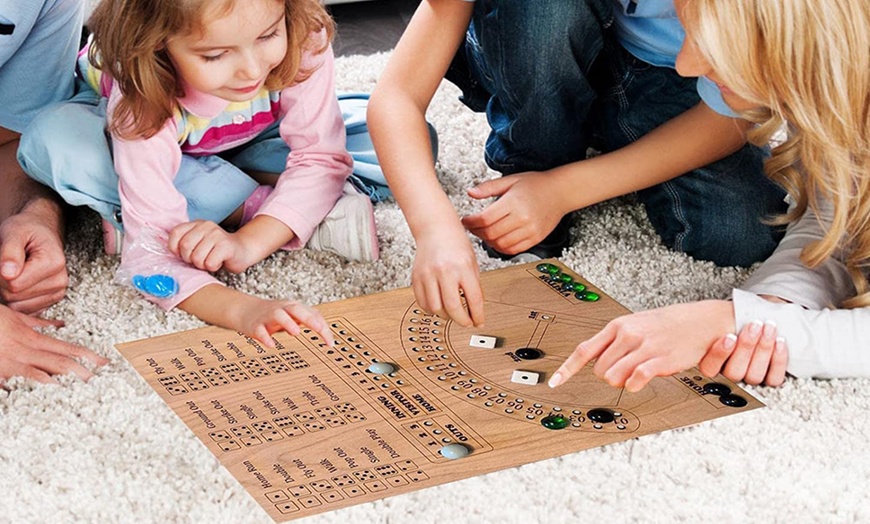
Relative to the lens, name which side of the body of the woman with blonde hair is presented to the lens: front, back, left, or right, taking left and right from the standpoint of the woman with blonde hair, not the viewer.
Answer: left
